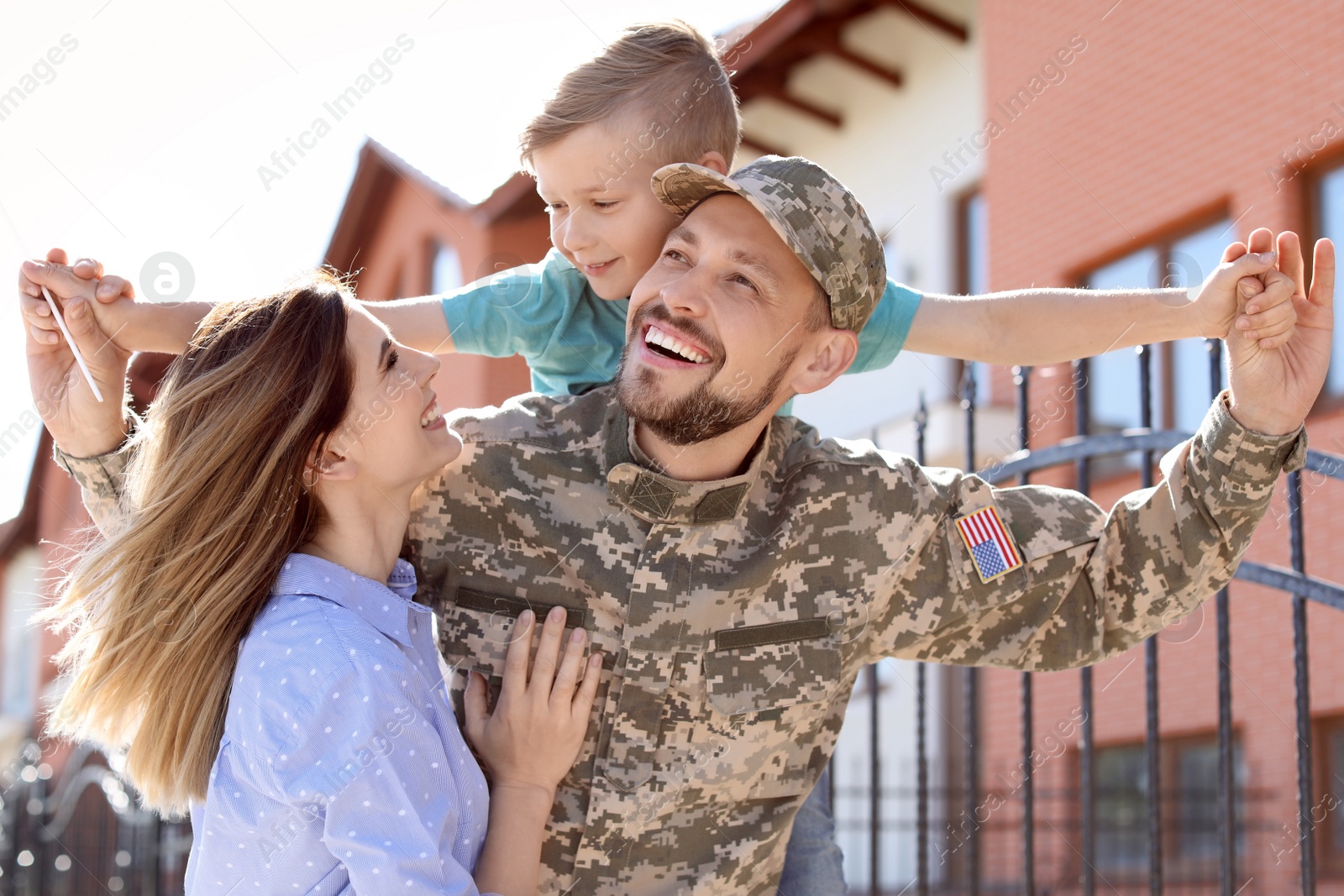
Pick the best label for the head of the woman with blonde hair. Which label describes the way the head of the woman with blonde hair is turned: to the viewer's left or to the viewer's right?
to the viewer's right

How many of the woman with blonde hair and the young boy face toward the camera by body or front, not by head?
1

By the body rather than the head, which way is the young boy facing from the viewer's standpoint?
toward the camera

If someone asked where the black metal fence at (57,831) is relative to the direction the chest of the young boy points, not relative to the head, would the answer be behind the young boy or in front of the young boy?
behind

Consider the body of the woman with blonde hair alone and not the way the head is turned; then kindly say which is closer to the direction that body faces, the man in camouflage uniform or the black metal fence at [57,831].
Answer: the man in camouflage uniform

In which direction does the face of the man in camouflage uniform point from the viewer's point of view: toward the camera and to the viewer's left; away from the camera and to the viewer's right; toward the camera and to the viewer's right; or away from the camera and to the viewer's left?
toward the camera and to the viewer's left

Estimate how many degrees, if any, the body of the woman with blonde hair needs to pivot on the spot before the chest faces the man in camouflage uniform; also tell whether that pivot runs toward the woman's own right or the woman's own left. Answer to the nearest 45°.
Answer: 0° — they already face them

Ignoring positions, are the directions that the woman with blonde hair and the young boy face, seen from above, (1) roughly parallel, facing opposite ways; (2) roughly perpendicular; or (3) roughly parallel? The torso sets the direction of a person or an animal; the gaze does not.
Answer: roughly perpendicular

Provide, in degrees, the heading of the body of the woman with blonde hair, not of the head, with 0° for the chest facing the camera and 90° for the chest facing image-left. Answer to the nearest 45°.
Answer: approximately 270°
